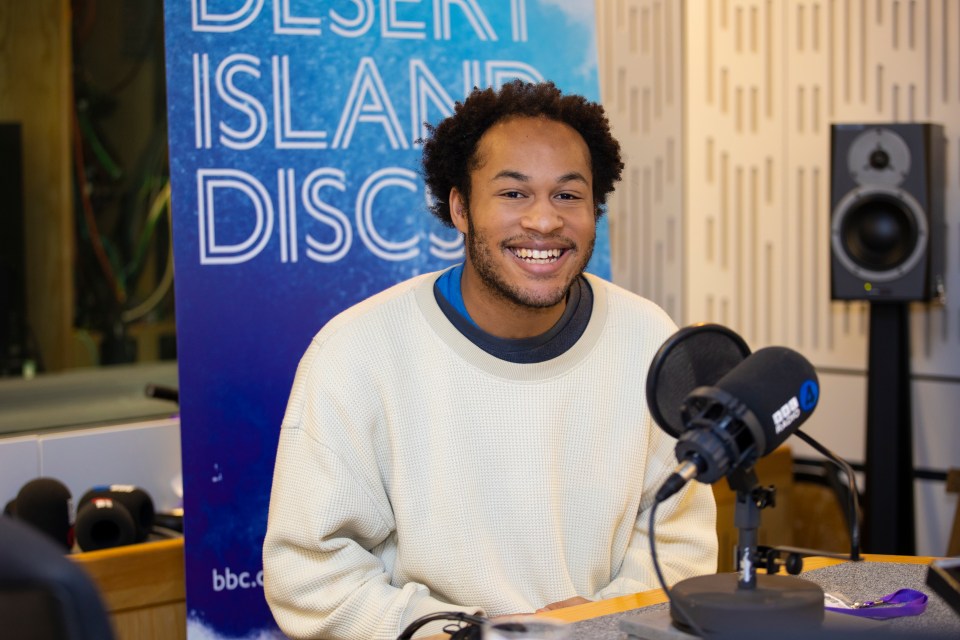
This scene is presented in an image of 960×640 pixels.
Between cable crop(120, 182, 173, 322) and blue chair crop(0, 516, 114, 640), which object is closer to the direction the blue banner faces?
the blue chair

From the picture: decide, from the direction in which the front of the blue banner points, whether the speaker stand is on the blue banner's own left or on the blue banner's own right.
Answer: on the blue banner's own left

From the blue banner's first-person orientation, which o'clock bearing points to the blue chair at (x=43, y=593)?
The blue chair is roughly at 12 o'clock from the blue banner.

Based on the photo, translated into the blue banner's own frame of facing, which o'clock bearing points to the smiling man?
The smiling man is roughly at 11 o'clock from the blue banner.

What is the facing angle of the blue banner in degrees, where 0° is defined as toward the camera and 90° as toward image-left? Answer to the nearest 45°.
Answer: approximately 0°

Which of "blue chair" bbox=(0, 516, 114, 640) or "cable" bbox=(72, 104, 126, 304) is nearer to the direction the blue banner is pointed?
the blue chair

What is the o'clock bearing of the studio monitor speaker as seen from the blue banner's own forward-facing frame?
The studio monitor speaker is roughly at 8 o'clock from the blue banner.
